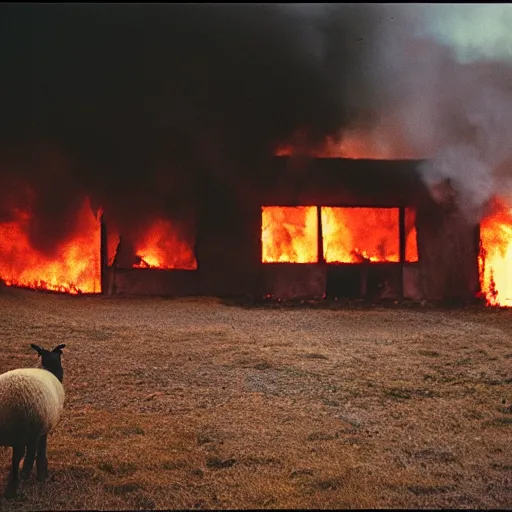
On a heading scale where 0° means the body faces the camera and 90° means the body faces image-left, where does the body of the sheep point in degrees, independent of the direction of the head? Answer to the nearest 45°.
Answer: approximately 225°

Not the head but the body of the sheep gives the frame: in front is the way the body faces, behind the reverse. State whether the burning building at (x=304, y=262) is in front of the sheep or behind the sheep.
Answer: in front

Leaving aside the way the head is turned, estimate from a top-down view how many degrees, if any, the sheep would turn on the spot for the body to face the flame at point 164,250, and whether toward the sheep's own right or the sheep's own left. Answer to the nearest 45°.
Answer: approximately 45° to the sheep's own left

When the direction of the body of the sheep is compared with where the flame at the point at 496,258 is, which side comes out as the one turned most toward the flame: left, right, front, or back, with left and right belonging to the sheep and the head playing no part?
front

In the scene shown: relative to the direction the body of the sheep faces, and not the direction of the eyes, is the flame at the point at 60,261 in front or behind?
in front
